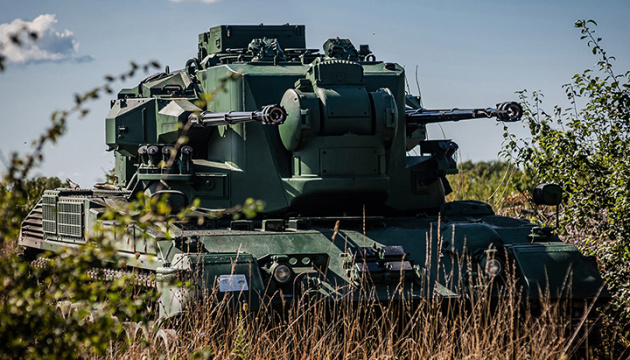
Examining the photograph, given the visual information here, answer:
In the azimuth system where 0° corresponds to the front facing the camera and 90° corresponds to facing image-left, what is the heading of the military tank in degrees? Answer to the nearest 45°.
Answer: approximately 315°
